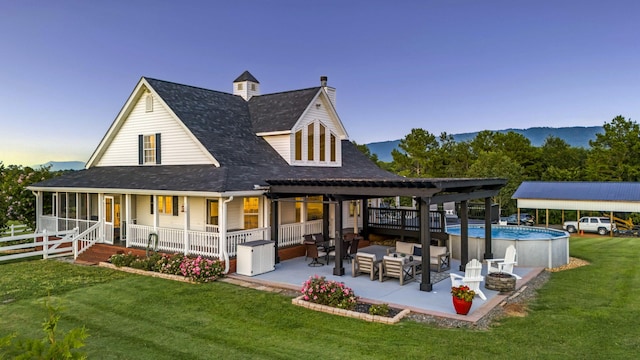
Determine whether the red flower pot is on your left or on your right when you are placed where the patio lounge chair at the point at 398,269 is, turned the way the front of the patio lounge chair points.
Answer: on your right

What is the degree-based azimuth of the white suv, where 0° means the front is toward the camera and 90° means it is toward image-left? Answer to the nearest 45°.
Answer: approximately 90°

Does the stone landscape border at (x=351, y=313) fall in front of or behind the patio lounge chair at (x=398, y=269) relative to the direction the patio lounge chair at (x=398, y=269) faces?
behind

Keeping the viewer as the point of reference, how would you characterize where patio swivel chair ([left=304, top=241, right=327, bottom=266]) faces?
facing away from the viewer and to the right of the viewer

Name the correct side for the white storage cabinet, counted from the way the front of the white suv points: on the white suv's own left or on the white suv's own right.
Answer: on the white suv's own left

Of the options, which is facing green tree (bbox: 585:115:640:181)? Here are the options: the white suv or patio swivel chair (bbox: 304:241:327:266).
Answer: the patio swivel chair

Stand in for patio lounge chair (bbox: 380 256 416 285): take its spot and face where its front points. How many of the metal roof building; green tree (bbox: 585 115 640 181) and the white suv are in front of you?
3

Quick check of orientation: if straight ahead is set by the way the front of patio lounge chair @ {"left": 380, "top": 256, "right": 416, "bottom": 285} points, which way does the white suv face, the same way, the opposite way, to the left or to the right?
to the left

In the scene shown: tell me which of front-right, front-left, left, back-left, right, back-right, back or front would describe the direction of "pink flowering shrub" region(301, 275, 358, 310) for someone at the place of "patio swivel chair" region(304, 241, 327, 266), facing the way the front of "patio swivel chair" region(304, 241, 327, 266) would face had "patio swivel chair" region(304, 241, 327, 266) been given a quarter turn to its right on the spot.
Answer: front-right

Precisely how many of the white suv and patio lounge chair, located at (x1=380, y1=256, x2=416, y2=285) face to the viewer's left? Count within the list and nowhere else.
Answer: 1

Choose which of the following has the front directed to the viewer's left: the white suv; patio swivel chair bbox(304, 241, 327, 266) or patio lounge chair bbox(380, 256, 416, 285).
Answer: the white suv

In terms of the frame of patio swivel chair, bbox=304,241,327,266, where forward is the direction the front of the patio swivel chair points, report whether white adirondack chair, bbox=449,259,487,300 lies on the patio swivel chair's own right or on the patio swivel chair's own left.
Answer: on the patio swivel chair's own right
